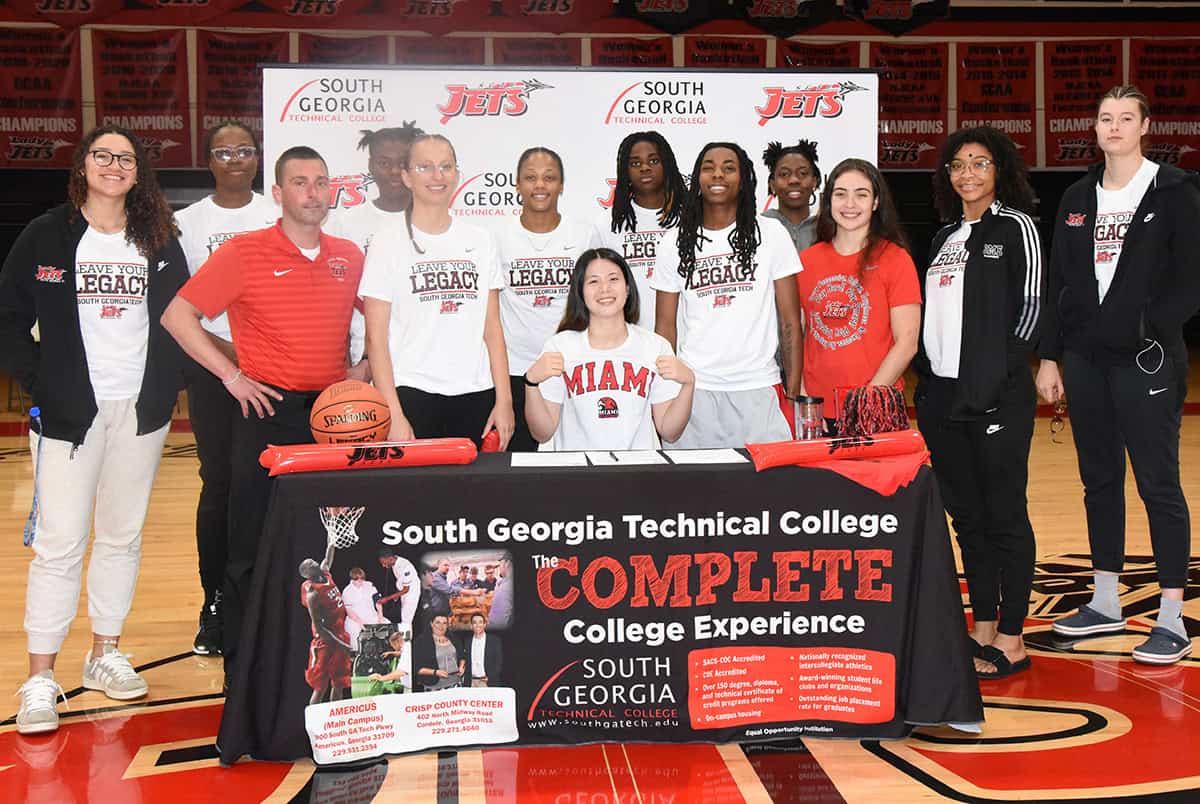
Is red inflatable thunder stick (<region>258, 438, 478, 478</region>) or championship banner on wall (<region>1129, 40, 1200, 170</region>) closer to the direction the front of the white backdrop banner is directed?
the red inflatable thunder stick

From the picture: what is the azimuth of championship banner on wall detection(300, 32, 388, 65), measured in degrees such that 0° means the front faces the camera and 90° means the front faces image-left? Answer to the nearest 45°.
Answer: approximately 0°

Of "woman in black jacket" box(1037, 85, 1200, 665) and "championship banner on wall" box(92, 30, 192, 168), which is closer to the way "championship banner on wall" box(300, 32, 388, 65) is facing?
the woman in black jacket

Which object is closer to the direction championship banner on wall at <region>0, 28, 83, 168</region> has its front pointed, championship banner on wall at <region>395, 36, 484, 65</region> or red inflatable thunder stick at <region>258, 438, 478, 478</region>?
the red inflatable thunder stick

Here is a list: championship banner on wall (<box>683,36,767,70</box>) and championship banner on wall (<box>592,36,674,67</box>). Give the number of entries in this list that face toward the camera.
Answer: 2

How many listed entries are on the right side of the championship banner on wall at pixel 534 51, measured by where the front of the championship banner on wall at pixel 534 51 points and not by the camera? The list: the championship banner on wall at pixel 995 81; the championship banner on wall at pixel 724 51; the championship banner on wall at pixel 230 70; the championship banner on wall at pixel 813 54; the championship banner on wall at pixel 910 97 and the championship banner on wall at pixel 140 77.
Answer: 2

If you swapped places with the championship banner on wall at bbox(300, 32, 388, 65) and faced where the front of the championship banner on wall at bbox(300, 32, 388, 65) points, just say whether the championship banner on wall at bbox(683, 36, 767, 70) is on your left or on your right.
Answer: on your left
